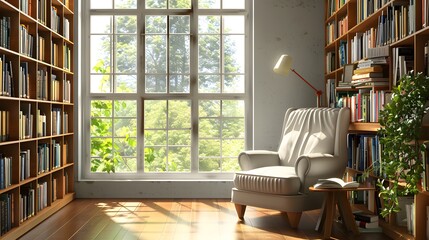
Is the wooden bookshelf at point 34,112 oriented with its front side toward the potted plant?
yes

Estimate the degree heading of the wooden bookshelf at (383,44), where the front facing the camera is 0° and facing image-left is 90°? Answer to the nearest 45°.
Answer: approximately 45°

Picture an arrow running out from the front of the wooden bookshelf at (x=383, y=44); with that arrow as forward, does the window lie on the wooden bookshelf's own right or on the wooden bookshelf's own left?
on the wooden bookshelf's own right

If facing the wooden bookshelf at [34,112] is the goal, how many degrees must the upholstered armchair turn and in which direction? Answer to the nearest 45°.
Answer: approximately 45° to its right

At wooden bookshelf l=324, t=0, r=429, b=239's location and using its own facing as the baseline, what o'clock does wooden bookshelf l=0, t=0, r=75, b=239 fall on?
wooden bookshelf l=0, t=0, r=75, b=239 is roughly at 1 o'clock from wooden bookshelf l=324, t=0, r=429, b=239.

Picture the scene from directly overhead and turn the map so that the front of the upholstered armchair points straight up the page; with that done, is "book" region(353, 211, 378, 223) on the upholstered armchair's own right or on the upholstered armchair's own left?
on the upholstered armchair's own left
